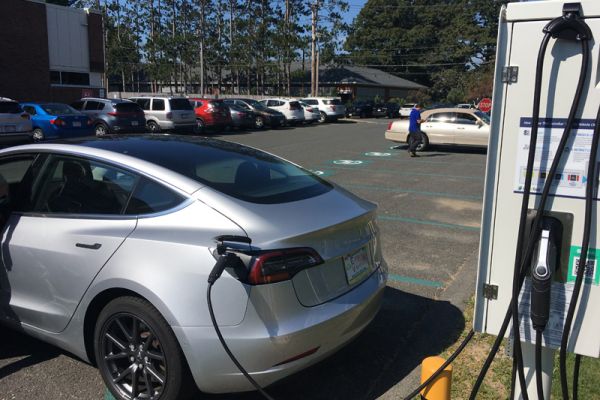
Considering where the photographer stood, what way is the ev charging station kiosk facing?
facing the viewer

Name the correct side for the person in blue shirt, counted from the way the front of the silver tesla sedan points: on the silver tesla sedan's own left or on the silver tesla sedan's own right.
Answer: on the silver tesla sedan's own right

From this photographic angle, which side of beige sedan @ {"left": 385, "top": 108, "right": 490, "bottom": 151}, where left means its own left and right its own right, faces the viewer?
right

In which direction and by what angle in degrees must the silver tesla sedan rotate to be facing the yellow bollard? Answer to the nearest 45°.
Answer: approximately 180°

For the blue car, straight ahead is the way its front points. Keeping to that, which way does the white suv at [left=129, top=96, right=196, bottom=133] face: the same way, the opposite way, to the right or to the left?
the same way

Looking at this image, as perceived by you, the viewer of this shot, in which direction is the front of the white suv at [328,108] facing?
facing away from the viewer and to the left of the viewer

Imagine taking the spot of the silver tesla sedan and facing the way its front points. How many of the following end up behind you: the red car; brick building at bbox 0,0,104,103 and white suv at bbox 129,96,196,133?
0

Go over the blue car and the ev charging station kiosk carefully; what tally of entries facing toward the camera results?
1

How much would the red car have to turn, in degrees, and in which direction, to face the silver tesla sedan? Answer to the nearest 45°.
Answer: approximately 135° to its left

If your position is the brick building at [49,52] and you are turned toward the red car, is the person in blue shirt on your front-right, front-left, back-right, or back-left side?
front-right

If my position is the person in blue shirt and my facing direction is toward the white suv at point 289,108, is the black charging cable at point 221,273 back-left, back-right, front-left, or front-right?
back-left

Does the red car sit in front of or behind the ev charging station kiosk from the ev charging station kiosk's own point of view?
behind

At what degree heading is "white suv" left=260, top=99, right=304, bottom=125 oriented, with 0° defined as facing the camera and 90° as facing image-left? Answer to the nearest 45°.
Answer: approximately 135°

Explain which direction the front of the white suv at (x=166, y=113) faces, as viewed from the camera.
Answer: facing away from the viewer and to the left of the viewer

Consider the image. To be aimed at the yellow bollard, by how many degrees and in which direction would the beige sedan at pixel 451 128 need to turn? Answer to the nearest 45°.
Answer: approximately 90° to its right
